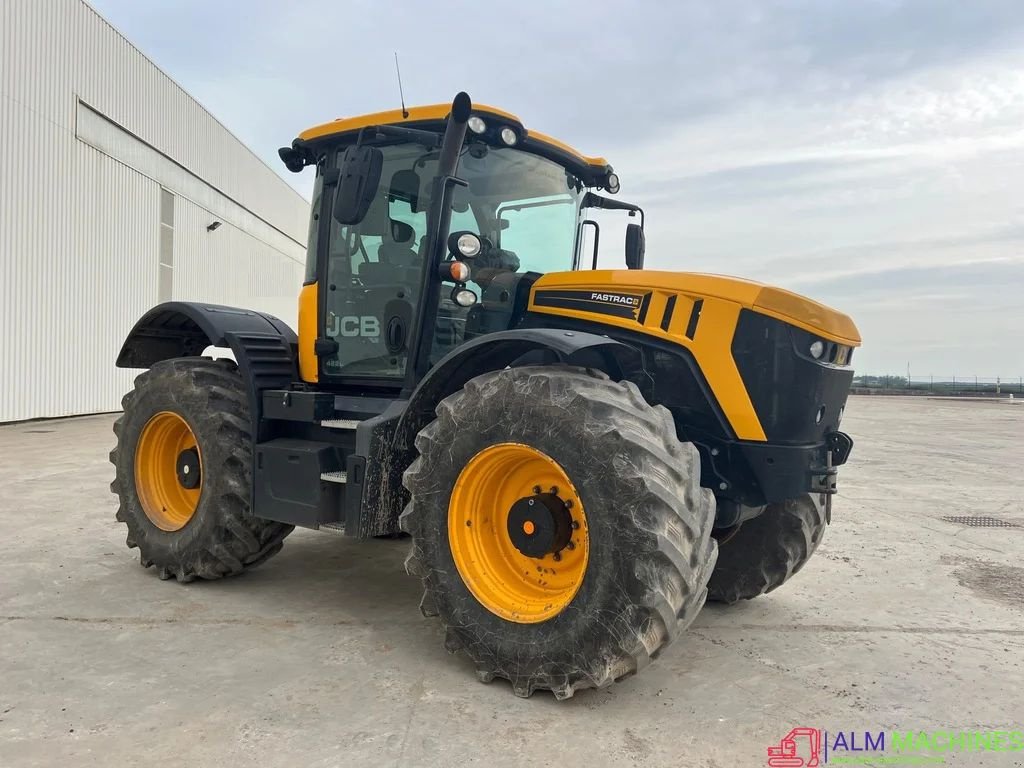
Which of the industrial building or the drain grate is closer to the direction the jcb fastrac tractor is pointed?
the drain grate

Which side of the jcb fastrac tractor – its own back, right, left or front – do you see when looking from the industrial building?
back

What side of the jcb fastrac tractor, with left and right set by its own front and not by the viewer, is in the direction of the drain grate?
left
